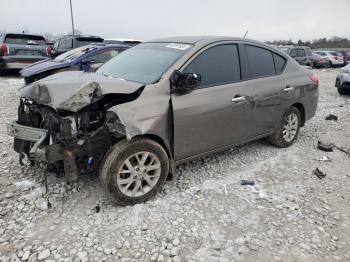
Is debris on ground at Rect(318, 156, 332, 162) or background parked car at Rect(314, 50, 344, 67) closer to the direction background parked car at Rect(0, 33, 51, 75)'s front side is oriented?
the background parked car

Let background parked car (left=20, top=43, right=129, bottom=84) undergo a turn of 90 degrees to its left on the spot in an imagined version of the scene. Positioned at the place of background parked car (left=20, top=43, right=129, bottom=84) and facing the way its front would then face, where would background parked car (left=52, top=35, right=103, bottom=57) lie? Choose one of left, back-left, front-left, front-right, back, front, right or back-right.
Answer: back-left

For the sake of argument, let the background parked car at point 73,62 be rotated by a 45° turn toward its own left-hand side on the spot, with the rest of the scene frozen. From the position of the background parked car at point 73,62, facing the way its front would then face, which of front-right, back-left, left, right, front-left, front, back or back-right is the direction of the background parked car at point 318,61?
back-left

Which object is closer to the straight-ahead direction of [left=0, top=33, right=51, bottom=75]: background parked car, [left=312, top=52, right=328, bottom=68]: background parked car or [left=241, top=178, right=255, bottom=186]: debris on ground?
the background parked car

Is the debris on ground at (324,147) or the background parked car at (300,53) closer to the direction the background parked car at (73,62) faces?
the debris on ground

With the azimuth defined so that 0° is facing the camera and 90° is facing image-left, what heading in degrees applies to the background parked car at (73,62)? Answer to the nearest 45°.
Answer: approximately 45°

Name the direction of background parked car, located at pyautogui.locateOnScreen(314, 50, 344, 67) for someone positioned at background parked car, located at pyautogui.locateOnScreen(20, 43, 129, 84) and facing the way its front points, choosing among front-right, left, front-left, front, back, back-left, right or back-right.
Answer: back

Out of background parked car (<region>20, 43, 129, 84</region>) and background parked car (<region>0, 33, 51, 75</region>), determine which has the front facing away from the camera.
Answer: background parked car (<region>0, 33, 51, 75</region>)

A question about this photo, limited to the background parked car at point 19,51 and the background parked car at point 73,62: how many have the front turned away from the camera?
1

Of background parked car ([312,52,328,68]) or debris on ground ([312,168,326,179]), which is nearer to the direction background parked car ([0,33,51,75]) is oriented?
the background parked car

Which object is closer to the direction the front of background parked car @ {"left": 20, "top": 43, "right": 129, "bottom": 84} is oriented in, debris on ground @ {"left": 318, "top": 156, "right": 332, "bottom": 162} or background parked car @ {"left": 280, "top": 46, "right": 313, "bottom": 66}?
the debris on ground

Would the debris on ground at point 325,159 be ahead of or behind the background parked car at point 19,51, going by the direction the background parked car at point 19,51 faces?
behind

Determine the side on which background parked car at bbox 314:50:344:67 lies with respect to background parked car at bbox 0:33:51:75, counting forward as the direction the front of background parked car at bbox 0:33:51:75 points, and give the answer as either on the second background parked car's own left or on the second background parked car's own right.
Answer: on the second background parked car's own right

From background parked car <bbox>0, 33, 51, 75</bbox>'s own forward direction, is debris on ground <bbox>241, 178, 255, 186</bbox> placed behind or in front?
behind

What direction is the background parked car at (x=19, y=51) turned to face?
away from the camera

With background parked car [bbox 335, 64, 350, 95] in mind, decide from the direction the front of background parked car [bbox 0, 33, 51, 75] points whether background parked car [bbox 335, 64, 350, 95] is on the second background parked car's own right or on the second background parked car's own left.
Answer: on the second background parked car's own right

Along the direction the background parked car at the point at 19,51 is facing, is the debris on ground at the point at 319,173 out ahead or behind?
behind
